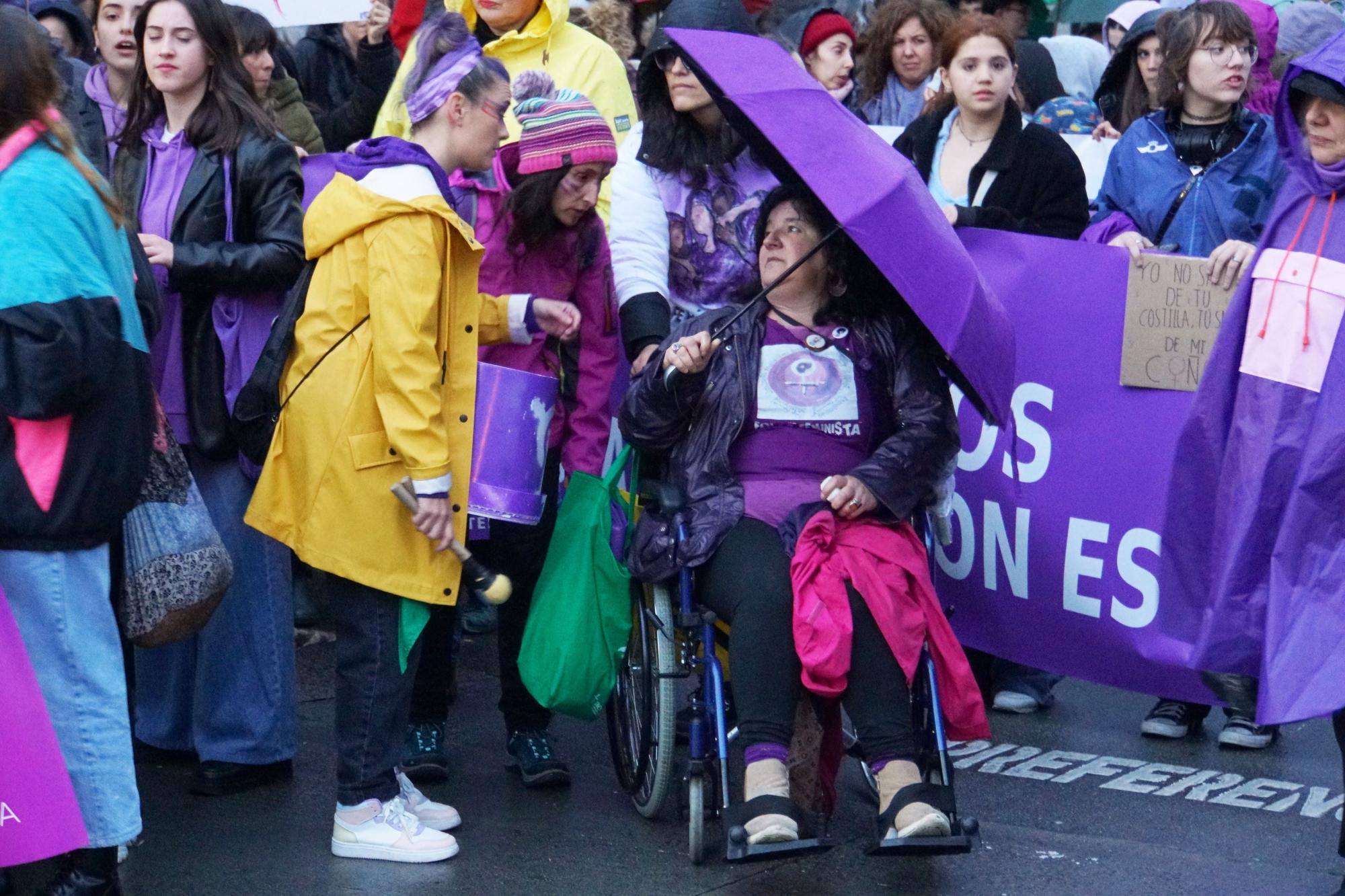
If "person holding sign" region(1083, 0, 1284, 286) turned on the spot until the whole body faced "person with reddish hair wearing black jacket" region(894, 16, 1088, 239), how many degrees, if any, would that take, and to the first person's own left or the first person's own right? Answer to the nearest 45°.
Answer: approximately 90° to the first person's own right

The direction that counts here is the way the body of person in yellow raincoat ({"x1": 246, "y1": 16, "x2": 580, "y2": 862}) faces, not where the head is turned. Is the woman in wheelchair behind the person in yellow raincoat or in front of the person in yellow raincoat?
in front

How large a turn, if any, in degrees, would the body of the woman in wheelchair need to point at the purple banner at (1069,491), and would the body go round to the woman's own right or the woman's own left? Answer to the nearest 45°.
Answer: approximately 135° to the woman's own left

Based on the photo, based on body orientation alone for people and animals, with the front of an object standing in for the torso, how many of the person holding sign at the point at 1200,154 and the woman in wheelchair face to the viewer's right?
0

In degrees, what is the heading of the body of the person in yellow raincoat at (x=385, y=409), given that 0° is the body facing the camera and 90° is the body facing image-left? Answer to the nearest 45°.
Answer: approximately 270°

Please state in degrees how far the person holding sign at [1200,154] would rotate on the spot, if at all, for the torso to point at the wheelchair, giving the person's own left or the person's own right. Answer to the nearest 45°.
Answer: approximately 45° to the person's own right

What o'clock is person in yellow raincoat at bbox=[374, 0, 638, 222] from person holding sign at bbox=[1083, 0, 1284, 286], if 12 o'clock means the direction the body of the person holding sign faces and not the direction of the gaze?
The person in yellow raincoat is roughly at 3 o'clock from the person holding sign.

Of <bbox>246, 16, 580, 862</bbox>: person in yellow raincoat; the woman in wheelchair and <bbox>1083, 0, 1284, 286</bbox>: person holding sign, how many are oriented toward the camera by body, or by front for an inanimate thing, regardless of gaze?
2
